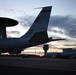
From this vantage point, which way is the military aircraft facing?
to the viewer's left
